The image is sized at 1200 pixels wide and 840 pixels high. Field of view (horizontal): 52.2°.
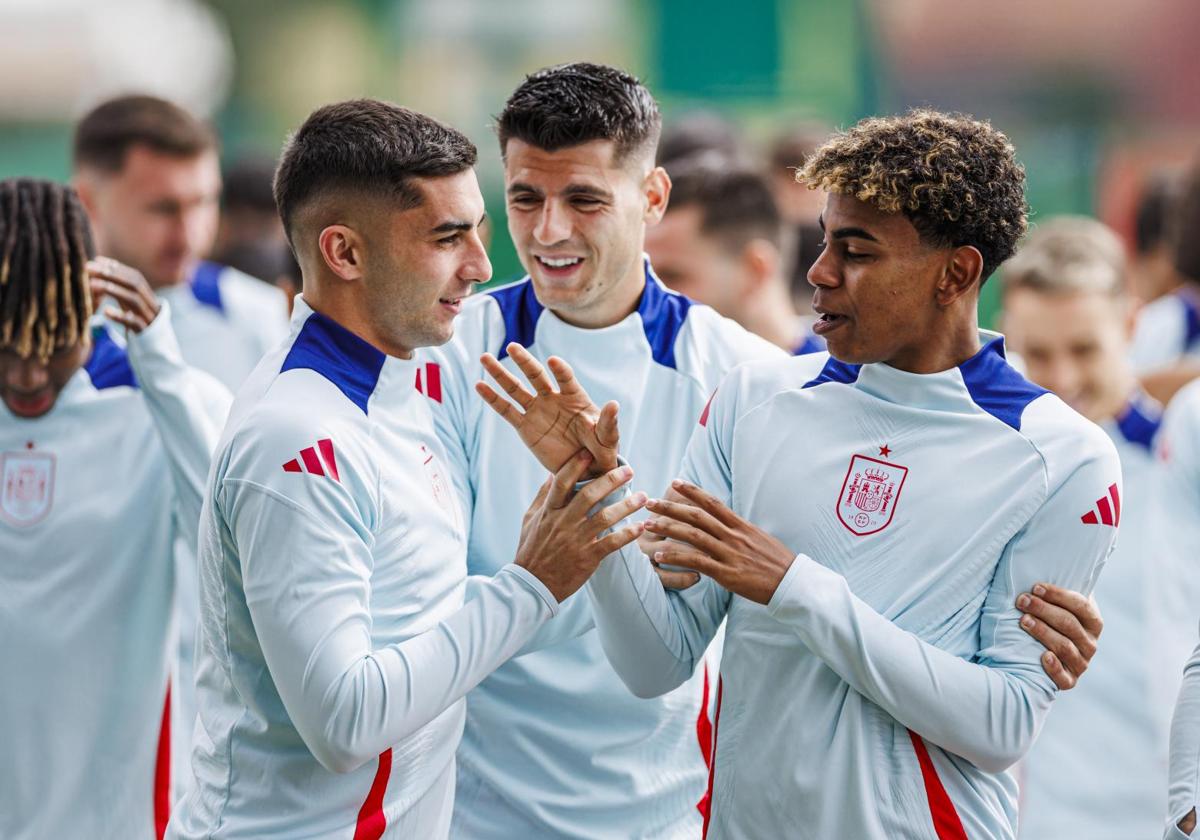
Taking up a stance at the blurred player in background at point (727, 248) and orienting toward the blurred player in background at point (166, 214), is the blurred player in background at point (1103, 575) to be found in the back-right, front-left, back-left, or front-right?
back-left

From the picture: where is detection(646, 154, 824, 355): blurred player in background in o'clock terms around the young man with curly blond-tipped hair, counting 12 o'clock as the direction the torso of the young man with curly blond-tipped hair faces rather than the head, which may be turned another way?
The blurred player in background is roughly at 4 o'clock from the young man with curly blond-tipped hair.

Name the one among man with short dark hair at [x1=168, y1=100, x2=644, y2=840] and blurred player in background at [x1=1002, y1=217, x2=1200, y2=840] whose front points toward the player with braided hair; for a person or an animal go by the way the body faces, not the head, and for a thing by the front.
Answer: the blurred player in background

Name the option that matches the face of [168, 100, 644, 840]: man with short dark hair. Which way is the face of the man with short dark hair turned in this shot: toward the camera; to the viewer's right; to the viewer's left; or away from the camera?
to the viewer's right

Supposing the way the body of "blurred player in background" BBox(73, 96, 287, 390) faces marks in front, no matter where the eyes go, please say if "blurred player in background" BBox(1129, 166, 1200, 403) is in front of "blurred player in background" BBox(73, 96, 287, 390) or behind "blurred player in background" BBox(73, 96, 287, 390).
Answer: in front

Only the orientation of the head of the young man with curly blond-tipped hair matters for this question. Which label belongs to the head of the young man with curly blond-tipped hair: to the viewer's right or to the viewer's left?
to the viewer's left

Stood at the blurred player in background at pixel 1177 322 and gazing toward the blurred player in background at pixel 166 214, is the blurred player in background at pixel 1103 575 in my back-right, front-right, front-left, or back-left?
front-left

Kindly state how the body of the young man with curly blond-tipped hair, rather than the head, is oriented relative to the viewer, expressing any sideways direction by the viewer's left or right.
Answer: facing the viewer and to the left of the viewer

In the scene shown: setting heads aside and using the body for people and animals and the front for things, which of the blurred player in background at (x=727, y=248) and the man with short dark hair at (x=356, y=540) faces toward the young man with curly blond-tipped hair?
the man with short dark hair

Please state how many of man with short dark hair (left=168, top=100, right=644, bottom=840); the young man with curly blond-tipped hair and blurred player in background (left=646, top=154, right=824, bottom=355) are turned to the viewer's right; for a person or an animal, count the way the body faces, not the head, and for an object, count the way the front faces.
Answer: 1
